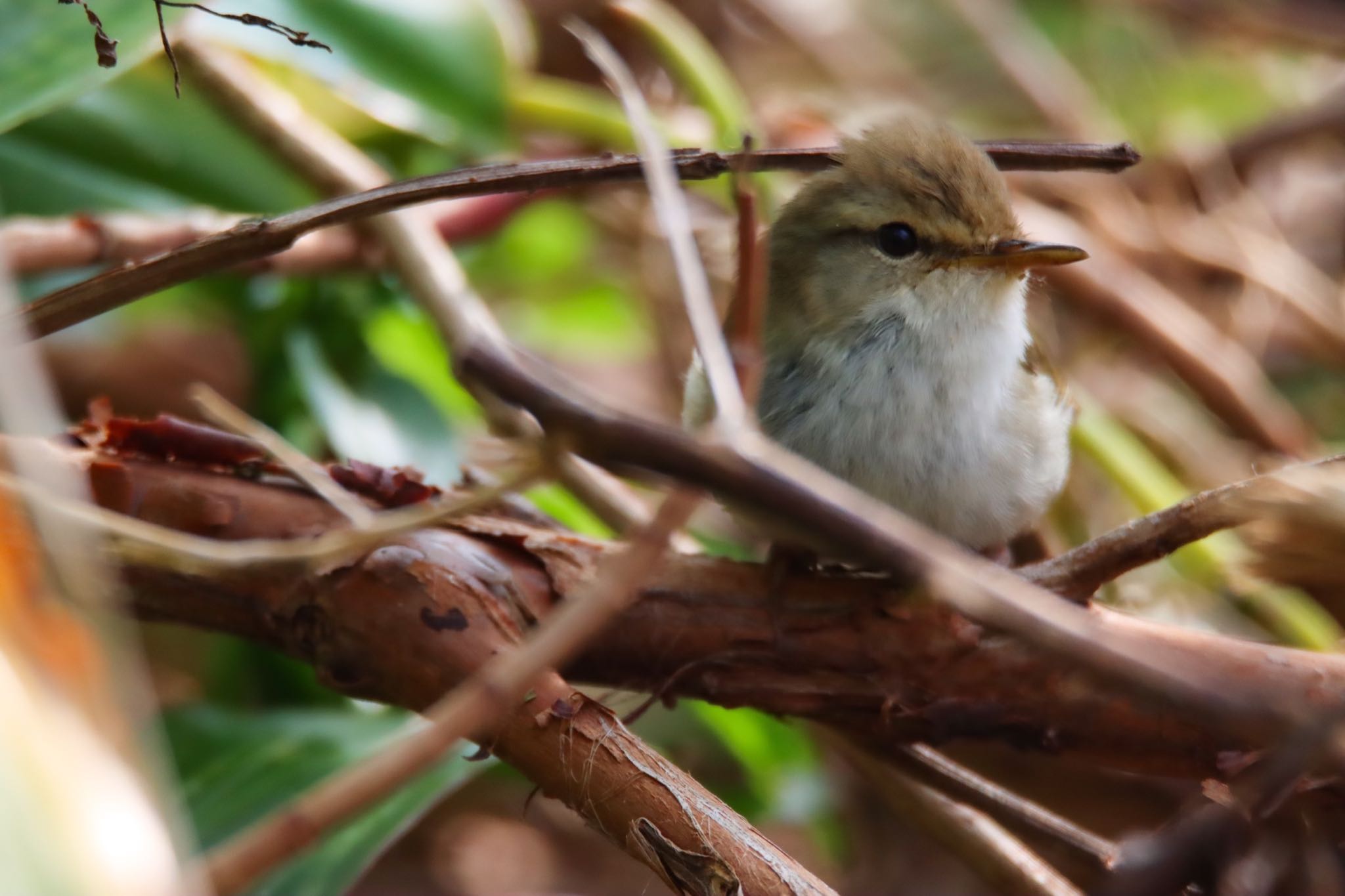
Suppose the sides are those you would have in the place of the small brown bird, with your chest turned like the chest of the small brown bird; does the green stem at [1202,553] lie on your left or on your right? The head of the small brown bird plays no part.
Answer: on your left

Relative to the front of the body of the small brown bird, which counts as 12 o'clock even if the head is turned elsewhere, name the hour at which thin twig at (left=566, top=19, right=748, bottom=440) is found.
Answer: The thin twig is roughly at 2 o'clock from the small brown bird.

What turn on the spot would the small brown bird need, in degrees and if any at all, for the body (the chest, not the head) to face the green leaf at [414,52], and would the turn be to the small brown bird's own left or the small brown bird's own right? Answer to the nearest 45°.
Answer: approximately 135° to the small brown bird's own right

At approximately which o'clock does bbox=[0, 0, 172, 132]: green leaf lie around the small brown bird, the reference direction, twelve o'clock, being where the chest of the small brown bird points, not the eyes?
The green leaf is roughly at 4 o'clock from the small brown bird.

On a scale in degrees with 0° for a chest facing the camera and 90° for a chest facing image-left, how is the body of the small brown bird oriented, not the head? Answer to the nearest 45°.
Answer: approximately 315°

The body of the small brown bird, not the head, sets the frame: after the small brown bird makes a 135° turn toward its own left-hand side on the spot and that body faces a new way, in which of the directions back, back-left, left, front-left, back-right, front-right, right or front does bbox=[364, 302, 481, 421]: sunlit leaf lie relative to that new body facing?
front-left

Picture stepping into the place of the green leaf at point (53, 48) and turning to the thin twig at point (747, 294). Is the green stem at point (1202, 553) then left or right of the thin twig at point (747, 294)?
left

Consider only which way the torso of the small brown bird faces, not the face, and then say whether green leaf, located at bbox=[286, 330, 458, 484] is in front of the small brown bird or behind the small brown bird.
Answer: behind

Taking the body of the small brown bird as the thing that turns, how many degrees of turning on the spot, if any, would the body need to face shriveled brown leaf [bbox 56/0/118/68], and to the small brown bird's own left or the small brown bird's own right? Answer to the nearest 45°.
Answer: approximately 90° to the small brown bird's own right
